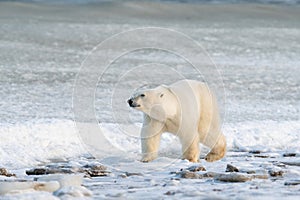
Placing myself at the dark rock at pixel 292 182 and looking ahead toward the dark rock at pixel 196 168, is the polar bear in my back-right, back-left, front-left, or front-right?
front-right

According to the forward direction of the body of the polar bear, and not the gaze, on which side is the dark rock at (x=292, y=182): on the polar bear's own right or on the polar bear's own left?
on the polar bear's own left

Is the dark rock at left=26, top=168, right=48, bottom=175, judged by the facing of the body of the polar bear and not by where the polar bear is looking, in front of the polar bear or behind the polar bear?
in front

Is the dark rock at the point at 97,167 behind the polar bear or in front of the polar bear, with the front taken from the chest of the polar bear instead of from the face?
in front

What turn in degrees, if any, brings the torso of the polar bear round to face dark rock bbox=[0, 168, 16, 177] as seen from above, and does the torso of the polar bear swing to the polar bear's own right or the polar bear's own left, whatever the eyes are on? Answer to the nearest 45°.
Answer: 0° — it already faces it

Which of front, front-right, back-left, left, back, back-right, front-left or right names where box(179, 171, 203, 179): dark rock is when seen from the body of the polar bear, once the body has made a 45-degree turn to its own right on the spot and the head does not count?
left

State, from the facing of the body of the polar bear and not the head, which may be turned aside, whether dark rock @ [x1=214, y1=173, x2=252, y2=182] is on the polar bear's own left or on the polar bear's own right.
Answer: on the polar bear's own left

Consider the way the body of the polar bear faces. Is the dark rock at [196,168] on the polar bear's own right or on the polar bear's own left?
on the polar bear's own left

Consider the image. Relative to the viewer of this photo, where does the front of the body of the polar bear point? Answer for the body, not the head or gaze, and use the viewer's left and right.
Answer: facing the viewer and to the left of the viewer
